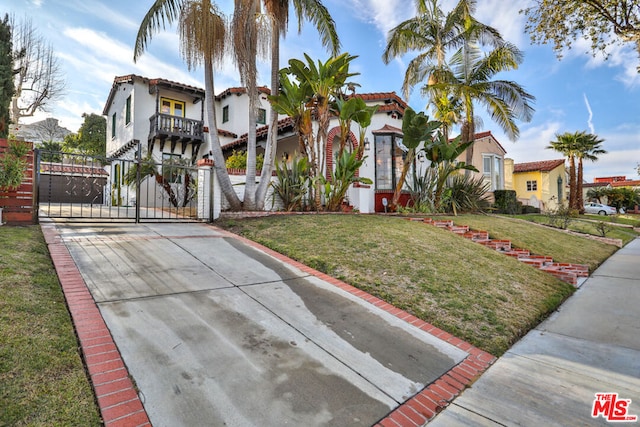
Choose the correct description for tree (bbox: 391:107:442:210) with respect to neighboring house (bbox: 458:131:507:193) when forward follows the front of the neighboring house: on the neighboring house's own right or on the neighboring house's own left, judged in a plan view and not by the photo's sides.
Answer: on the neighboring house's own right

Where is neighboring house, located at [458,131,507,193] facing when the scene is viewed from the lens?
facing the viewer and to the right of the viewer

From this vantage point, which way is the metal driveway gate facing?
toward the camera

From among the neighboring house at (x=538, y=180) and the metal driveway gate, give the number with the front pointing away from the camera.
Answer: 0

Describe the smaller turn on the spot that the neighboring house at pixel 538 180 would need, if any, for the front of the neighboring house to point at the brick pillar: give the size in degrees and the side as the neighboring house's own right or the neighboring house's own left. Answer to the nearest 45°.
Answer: approximately 45° to the neighboring house's own right

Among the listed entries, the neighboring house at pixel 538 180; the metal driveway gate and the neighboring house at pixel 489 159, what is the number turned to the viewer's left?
0

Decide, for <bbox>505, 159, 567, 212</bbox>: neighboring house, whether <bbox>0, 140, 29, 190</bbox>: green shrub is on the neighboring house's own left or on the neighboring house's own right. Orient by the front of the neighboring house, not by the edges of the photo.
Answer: on the neighboring house's own right

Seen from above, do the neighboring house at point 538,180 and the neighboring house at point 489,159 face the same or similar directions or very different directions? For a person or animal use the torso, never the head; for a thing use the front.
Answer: same or similar directions

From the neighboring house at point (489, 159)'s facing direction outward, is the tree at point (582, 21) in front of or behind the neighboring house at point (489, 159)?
in front

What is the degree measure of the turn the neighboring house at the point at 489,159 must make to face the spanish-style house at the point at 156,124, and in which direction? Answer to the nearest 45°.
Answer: approximately 90° to its right

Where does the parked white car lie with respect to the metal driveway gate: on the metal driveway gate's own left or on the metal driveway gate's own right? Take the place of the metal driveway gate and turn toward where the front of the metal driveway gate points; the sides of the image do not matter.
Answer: on the metal driveway gate's own left

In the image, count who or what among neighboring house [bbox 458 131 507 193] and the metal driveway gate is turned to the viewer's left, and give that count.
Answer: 0
